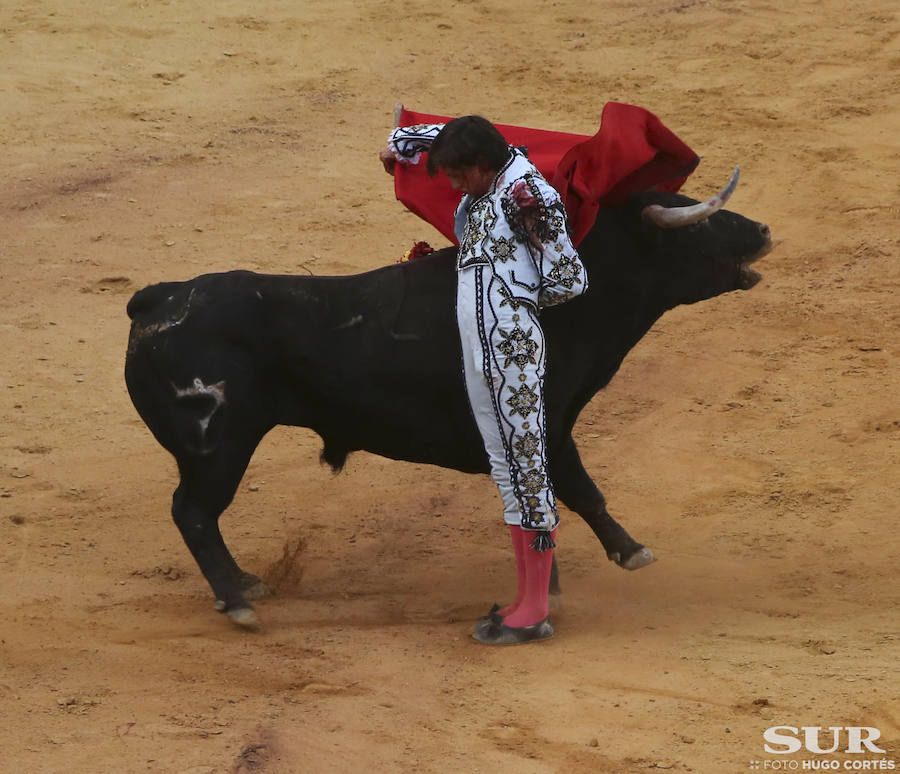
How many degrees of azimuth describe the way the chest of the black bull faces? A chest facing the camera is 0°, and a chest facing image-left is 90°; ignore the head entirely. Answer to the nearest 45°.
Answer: approximately 270°
